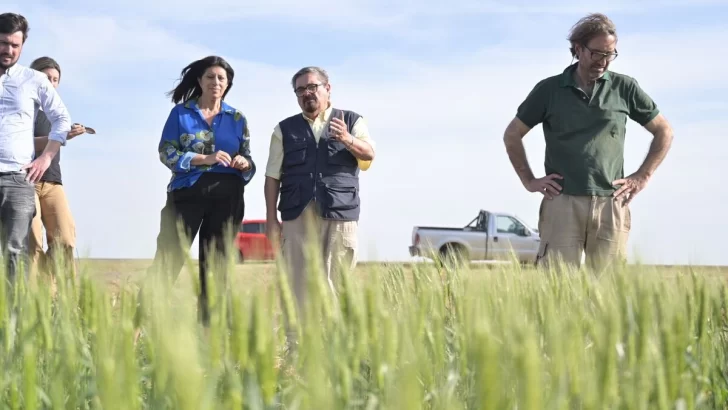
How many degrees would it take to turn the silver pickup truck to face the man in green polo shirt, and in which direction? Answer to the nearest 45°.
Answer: approximately 90° to its right

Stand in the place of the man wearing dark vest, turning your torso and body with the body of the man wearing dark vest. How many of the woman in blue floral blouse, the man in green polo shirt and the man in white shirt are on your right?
2

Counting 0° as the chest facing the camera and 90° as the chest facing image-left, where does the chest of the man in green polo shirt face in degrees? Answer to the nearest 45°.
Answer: approximately 0°

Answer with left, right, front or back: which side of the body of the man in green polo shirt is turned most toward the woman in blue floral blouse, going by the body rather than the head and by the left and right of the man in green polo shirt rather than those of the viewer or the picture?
right

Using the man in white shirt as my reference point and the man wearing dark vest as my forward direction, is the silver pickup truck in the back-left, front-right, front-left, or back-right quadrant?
front-left

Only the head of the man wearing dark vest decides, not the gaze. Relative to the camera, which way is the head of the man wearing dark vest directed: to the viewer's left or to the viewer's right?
to the viewer's left

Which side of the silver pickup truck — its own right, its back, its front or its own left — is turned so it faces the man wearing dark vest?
right

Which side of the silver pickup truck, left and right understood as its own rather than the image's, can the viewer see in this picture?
right

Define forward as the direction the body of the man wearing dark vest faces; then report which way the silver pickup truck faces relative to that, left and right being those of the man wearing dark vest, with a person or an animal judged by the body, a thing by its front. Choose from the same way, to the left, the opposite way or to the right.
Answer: to the left

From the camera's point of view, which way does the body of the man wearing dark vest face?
toward the camera

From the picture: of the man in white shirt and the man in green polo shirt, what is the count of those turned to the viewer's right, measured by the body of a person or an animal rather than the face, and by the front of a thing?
0

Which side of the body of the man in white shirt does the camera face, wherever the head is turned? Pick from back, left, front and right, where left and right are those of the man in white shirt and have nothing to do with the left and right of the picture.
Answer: front

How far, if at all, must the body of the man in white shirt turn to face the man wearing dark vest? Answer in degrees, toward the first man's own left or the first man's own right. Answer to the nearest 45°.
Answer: approximately 90° to the first man's own left
